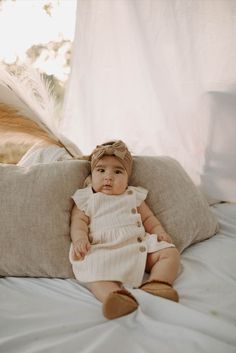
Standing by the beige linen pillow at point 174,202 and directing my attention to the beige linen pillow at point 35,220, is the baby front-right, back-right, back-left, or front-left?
front-left

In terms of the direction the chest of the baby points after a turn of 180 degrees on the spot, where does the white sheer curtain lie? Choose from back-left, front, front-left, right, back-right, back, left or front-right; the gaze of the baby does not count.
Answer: front

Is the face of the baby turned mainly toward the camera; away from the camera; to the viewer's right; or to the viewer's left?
toward the camera

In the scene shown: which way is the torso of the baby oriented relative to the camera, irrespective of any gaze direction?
toward the camera
